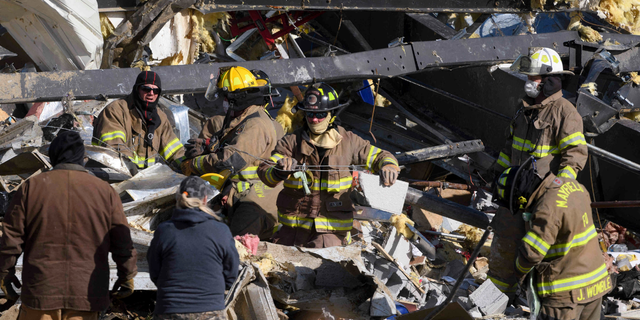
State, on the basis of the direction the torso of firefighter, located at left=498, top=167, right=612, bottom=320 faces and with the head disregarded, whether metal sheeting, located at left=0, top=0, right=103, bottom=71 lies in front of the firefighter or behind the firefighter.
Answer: in front

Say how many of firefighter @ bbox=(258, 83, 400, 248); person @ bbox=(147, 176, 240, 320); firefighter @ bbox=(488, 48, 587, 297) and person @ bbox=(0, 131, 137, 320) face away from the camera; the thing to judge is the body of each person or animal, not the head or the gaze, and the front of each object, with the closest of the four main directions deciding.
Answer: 2

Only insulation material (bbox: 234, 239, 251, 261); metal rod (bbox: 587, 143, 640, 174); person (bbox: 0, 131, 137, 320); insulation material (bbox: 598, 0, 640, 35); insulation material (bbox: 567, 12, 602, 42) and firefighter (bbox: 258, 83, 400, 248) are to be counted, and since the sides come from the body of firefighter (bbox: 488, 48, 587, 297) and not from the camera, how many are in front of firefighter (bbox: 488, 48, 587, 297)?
3

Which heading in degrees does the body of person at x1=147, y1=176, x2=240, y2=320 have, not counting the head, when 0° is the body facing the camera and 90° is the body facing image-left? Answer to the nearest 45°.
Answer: approximately 180°

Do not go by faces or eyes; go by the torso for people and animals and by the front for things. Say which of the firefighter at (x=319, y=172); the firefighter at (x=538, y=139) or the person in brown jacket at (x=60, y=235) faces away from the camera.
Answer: the person in brown jacket

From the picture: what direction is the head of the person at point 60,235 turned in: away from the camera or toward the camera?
away from the camera

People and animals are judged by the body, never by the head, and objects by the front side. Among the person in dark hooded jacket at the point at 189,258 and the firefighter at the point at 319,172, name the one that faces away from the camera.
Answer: the person in dark hooded jacket

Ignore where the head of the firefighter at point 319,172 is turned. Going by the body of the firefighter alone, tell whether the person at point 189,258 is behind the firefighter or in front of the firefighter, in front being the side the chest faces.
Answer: in front

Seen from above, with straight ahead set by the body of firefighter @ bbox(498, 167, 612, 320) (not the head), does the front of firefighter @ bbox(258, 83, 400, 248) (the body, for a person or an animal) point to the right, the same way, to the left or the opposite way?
the opposite way

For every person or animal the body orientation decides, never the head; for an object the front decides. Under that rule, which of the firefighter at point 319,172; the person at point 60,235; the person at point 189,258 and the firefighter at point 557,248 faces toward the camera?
the firefighter at point 319,172

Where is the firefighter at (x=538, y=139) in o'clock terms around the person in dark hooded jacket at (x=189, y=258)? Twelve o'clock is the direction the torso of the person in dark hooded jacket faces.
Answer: The firefighter is roughly at 2 o'clock from the person in dark hooded jacket.

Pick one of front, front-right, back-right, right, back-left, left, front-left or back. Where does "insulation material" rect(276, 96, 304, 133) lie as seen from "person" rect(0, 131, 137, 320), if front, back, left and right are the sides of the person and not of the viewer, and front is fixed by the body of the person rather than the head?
front-right

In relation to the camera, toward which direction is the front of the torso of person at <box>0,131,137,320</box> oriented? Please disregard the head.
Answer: away from the camera
